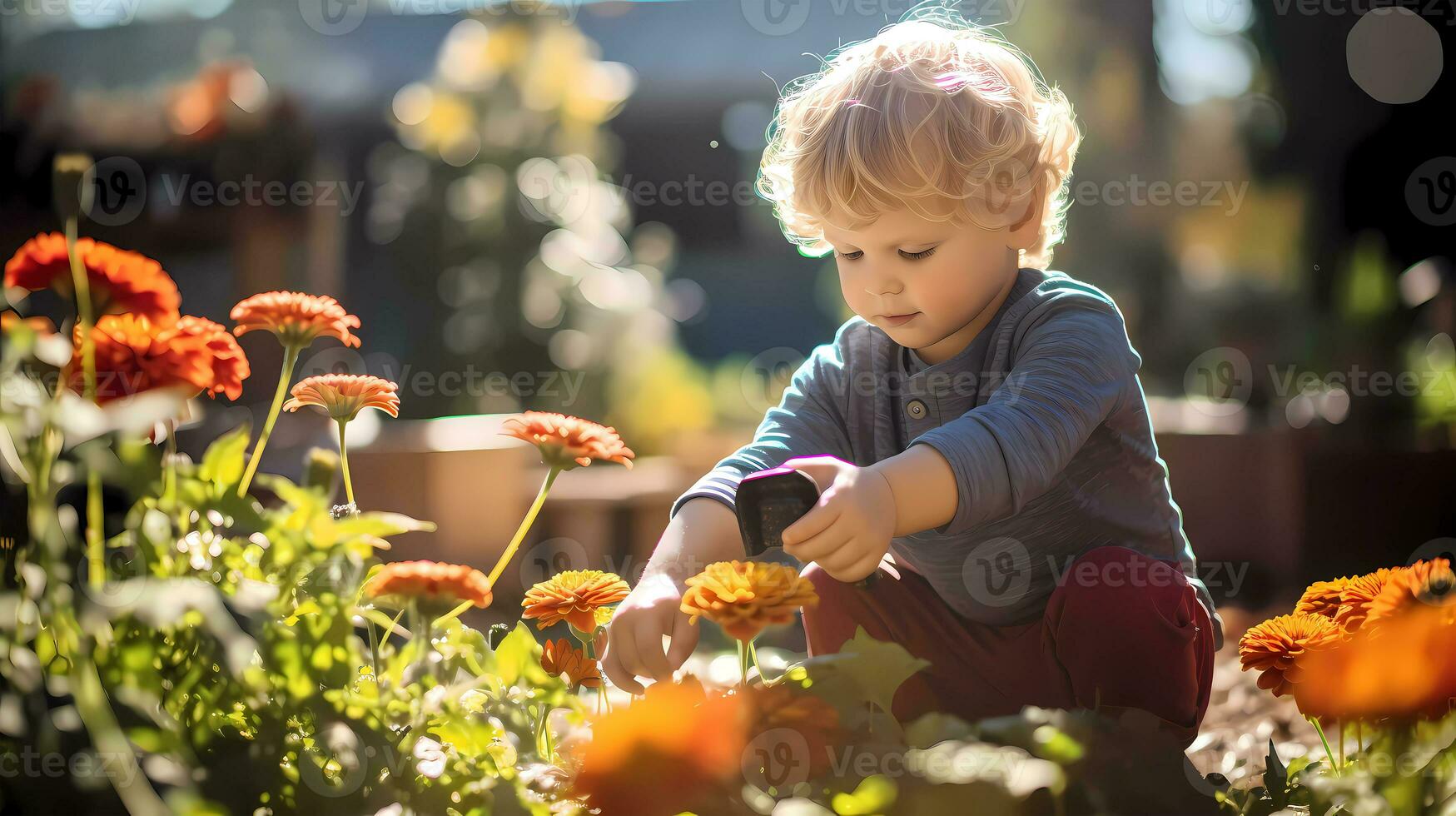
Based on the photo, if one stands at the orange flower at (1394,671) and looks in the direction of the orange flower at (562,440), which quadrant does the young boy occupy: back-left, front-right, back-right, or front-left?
front-right

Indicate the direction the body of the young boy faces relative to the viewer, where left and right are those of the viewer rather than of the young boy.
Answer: facing the viewer and to the left of the viewer

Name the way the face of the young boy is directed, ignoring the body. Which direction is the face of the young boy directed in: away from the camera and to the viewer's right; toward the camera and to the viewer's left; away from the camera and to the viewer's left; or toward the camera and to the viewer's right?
toward the camera and to the viewer's left

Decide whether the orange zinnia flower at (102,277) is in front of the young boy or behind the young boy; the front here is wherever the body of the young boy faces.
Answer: in front
